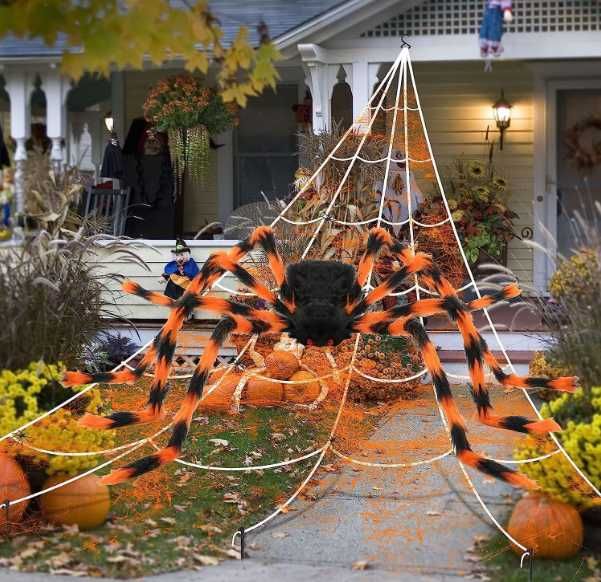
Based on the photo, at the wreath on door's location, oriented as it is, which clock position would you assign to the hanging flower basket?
The hanging flower basket is roughly at 2 o'clock from the wreath on door.

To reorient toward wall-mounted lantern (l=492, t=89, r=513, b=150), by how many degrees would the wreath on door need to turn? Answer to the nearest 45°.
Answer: approximately 90° to its right

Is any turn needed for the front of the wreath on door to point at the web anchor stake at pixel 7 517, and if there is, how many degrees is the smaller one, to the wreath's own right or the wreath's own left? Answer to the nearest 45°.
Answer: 0° — it already faces it

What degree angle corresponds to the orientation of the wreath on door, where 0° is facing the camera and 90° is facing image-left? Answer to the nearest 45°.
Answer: approximately 0°

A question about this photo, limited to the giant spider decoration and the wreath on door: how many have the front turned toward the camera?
2

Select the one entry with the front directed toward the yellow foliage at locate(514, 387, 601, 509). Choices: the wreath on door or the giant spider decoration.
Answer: the wreath on door

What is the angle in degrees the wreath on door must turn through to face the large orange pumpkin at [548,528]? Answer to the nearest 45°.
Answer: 0° — it already faces it
